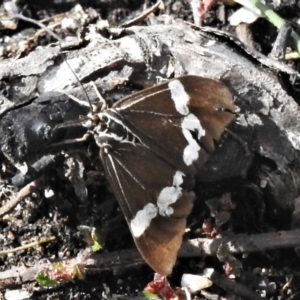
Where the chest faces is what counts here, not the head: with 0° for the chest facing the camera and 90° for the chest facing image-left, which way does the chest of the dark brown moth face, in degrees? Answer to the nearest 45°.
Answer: approximately 90°
